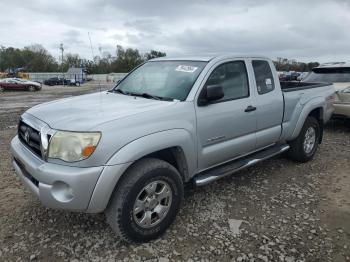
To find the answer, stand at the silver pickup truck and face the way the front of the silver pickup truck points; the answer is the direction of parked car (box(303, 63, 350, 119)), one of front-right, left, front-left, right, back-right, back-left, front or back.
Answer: back

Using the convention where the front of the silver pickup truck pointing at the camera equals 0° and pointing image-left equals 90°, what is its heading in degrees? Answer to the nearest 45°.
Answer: approximately 45°
